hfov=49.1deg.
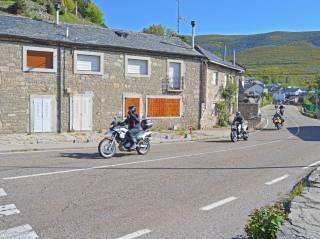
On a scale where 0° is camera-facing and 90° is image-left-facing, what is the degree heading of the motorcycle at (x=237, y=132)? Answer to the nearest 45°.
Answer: approximately 45°

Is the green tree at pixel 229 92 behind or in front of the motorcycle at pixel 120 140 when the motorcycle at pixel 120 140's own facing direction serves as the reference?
behind

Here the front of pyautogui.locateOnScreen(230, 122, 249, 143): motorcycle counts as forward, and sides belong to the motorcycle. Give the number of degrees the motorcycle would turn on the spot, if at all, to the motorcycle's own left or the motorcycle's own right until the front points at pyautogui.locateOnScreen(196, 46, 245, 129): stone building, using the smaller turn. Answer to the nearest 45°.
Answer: approximately 135° to the motorcycle's own right

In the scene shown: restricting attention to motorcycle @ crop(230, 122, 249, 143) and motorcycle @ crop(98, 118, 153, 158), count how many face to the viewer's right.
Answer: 0

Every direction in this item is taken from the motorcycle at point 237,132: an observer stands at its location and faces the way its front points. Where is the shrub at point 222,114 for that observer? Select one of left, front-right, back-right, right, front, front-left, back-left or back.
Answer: back-right

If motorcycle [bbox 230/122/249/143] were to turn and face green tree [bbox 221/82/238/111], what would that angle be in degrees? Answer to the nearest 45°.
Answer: approximately 135° to its right
